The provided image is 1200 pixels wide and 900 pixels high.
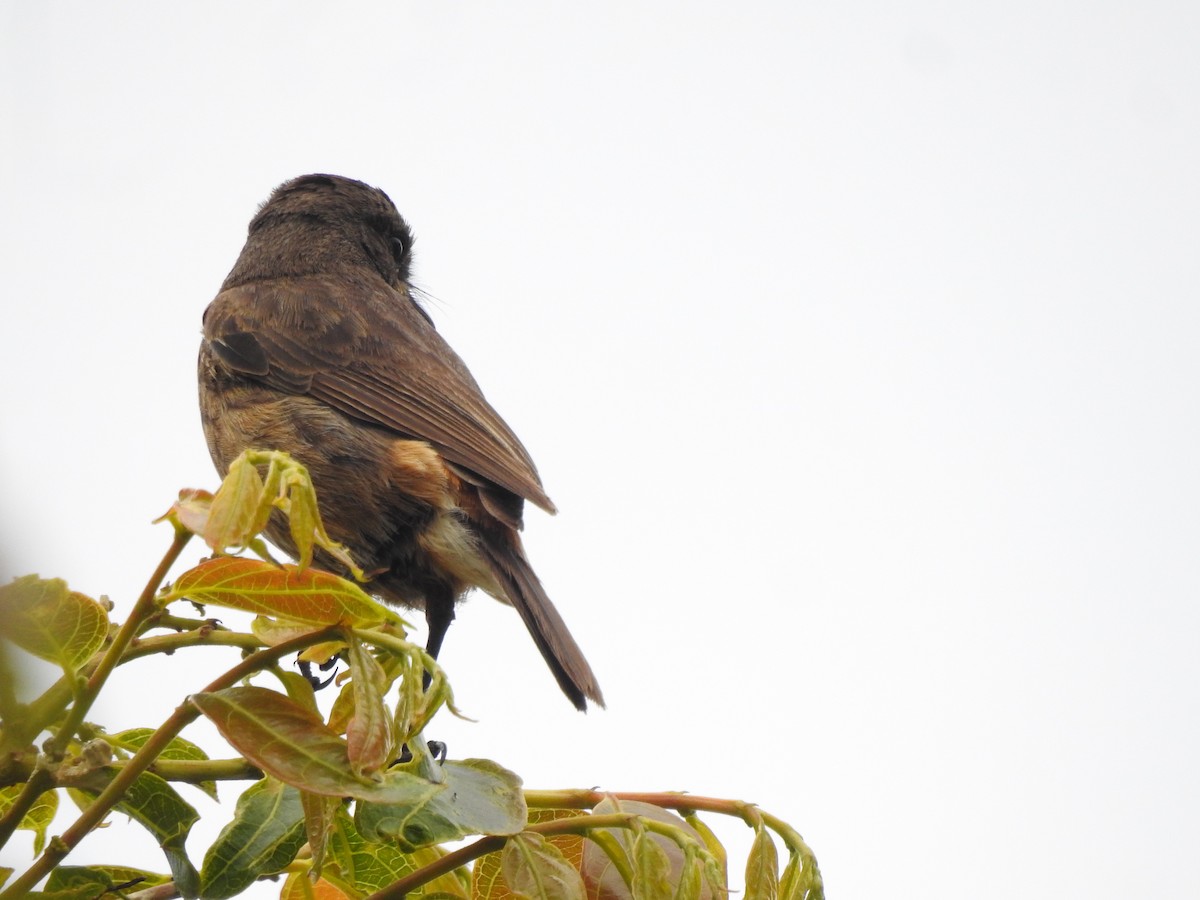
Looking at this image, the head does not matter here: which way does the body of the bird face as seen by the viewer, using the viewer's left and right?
facing away from the viewer and to the left of the viewer
